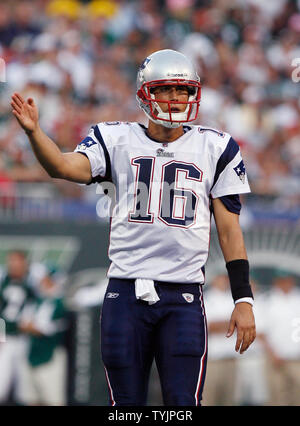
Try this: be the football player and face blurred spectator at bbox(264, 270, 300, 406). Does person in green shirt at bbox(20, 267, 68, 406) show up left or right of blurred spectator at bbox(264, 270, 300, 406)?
left

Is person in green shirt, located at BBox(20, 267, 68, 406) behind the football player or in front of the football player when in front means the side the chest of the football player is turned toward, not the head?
behind

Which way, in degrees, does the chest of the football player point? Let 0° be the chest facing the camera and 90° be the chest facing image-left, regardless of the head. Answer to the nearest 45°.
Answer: approximately 0°

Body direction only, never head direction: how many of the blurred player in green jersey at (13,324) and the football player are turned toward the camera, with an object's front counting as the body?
2

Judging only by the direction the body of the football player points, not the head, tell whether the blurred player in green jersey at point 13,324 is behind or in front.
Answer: behind

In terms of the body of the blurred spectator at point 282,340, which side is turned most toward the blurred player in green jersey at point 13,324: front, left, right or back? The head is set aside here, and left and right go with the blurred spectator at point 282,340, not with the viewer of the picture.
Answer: right

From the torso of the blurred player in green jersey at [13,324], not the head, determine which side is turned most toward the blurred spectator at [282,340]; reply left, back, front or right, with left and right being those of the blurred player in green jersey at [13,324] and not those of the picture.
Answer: left
